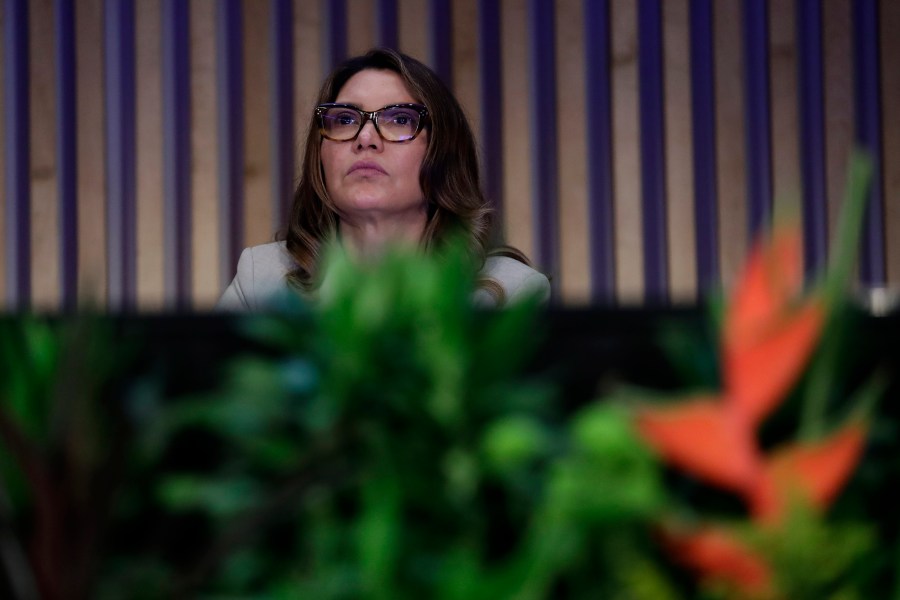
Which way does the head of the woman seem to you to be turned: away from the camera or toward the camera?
toward the camera

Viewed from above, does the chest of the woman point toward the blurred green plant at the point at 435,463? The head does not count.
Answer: yes

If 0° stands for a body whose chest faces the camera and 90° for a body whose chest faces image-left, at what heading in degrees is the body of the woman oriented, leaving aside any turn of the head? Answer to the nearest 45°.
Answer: approximately 0°
